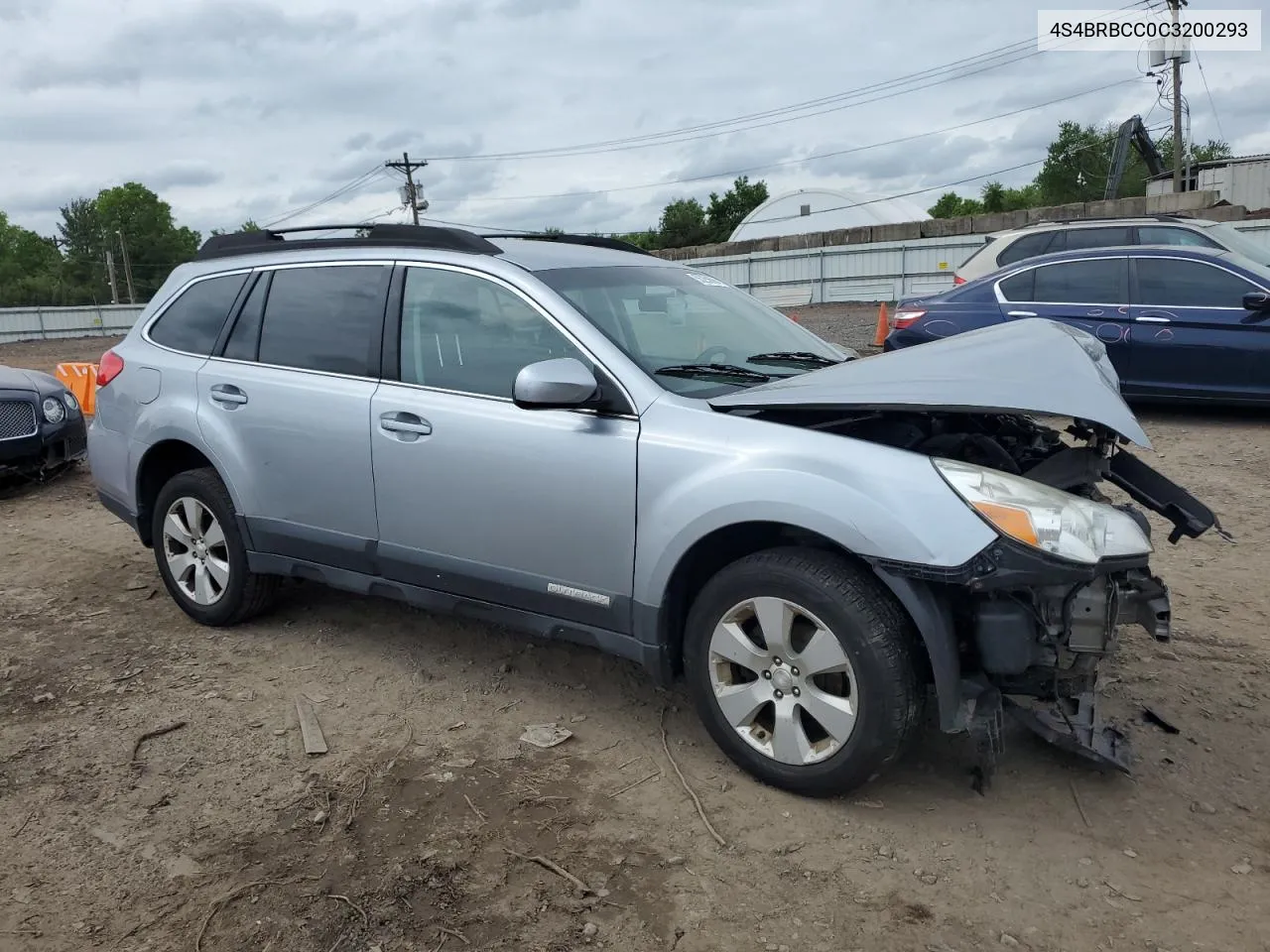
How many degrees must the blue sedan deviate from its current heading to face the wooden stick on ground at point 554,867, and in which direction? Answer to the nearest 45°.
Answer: approximately 90° to its right

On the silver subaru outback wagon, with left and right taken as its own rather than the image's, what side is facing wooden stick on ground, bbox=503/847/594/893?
right

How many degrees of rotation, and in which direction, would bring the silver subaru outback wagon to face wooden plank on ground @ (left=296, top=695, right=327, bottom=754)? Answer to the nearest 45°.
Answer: approximately 135° to its right

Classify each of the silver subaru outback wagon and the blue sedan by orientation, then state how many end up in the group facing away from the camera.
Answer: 0

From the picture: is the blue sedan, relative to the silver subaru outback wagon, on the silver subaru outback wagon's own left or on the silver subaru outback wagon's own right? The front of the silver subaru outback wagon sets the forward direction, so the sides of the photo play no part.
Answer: on the silver subaru outback wagon's own left

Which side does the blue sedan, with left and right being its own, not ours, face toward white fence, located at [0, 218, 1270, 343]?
left

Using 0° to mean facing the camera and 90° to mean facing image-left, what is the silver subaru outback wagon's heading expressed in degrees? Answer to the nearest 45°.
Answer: approximately 315°

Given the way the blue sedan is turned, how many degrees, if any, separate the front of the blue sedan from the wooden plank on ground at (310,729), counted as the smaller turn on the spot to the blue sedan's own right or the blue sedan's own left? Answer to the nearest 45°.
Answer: approximately 135° to the blue sedan's own right

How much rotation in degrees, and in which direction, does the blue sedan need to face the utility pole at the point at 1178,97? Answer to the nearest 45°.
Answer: approximately 90° to its left

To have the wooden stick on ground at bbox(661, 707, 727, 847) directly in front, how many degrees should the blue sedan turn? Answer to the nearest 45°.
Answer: approximately 90° to its right

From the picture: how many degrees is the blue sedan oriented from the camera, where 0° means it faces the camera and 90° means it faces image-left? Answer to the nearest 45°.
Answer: approximately 270°
